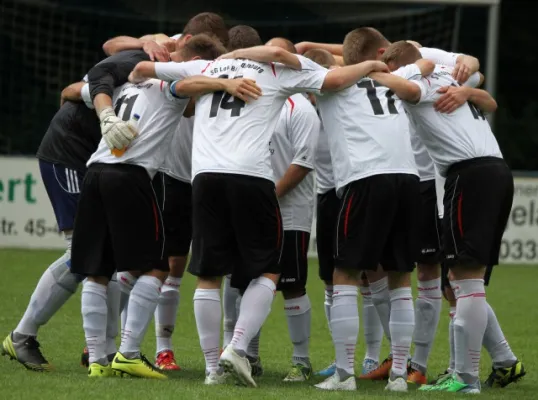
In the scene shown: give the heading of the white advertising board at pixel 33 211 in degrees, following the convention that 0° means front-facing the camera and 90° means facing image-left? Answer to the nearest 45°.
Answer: approximately 0°
